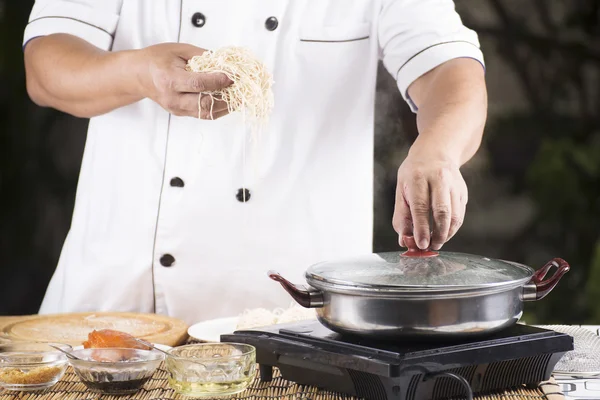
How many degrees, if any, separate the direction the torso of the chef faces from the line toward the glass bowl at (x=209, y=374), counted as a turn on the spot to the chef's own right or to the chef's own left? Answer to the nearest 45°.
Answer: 0° — they already face it

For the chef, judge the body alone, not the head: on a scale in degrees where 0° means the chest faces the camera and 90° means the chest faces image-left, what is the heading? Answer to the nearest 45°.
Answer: approximately 0°

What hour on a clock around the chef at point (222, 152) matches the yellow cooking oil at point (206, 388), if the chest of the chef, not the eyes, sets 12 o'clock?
The yellow cooking oil is roughly at 12 o'clock from the chef.
